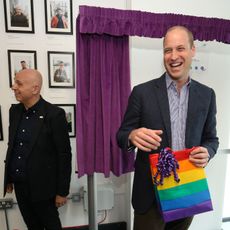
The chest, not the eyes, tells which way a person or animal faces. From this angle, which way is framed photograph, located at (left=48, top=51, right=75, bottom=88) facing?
toward the camera

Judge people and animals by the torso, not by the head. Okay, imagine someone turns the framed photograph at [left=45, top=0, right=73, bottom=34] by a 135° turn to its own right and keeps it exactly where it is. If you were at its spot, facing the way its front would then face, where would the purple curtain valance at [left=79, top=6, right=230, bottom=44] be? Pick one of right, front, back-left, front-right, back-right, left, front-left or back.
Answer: back

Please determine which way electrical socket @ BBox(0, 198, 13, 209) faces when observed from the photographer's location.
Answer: facing the viewer
